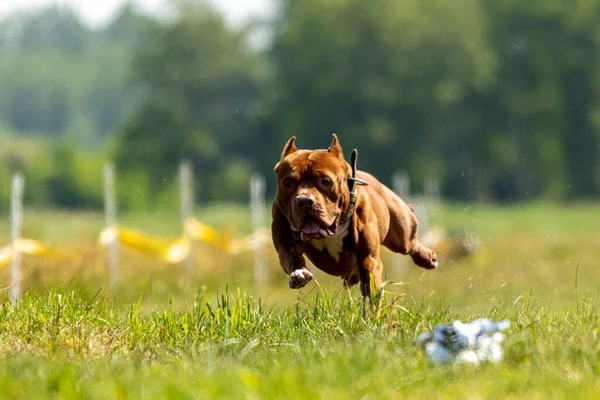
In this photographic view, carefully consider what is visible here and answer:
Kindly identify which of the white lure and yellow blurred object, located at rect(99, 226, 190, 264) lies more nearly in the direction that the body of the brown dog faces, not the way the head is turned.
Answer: the white lure

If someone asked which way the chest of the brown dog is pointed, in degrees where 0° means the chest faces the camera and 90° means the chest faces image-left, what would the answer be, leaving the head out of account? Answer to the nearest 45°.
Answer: approximately 45°

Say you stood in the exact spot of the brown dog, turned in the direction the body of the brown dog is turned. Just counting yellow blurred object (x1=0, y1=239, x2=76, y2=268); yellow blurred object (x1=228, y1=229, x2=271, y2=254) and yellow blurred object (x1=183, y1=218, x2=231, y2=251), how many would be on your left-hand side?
0

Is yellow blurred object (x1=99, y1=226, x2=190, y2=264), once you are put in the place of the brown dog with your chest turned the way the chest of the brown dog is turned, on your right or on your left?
on your right

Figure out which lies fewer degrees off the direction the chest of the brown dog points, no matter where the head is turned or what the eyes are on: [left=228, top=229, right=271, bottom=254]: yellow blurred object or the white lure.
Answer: the white lure

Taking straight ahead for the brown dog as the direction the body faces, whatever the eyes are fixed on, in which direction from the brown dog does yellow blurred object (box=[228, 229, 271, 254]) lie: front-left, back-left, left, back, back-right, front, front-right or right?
back-right

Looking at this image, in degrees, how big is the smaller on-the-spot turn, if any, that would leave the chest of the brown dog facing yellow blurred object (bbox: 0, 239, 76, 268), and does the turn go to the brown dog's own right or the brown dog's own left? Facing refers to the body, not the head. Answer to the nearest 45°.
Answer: approximately 90° to the brown dog's own right

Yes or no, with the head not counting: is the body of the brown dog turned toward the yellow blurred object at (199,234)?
no

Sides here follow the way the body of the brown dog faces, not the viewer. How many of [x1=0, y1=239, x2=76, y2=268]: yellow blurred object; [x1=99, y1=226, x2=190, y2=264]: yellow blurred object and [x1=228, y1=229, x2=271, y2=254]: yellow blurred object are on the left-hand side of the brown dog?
0

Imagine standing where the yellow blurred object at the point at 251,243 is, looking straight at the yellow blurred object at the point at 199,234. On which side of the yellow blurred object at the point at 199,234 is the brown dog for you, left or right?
left

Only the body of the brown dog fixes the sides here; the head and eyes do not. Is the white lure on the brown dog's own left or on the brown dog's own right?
on the brown dog's own left
